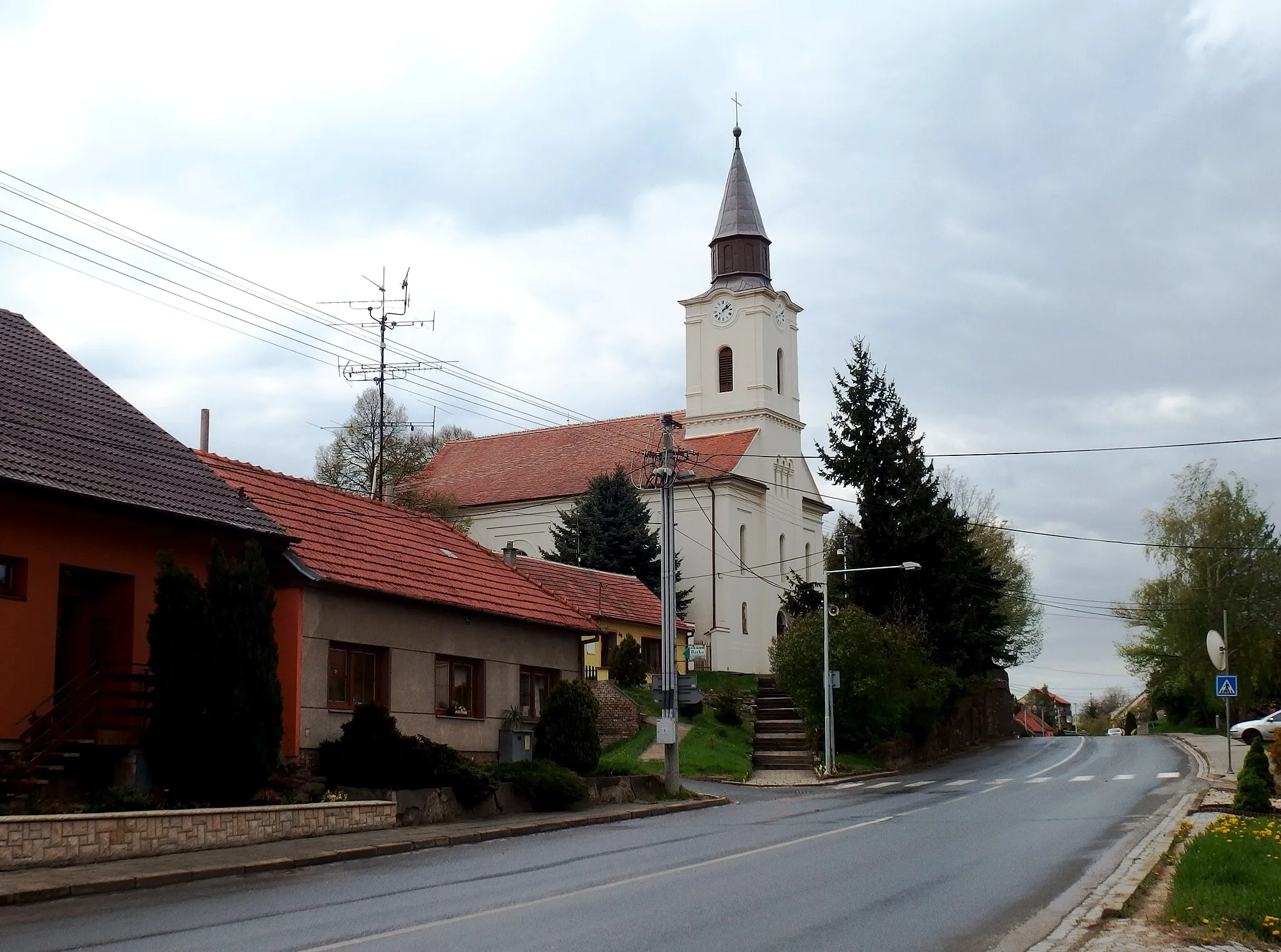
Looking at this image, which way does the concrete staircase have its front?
toward the camera

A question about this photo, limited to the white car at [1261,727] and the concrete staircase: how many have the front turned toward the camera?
1

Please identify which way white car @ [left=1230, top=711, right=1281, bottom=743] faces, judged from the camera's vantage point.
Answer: facing to the left of the viewer

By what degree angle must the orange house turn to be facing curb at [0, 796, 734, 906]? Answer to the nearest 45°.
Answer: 0° — it already faces it

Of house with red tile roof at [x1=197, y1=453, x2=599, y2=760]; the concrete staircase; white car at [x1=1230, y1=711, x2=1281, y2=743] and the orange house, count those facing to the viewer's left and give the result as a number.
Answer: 1

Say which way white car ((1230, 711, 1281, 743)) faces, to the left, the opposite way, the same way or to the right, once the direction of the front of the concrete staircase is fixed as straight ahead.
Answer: to the right

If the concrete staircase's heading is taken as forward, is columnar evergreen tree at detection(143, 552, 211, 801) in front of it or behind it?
in front

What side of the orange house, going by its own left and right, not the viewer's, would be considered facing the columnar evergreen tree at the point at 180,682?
front

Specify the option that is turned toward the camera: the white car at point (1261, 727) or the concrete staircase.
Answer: the concrete staircase

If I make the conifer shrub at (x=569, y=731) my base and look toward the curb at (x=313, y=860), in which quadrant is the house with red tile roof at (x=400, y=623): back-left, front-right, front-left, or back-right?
front-right
